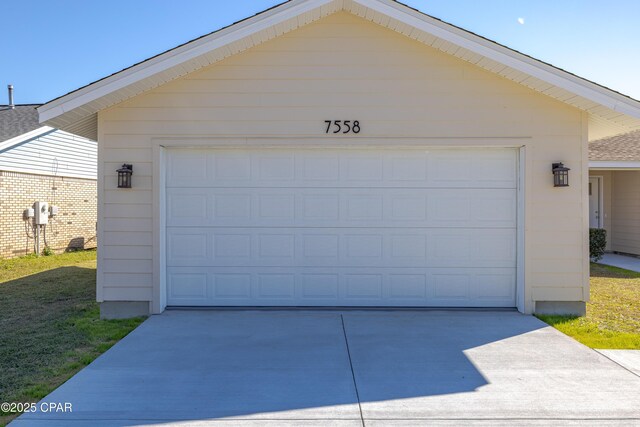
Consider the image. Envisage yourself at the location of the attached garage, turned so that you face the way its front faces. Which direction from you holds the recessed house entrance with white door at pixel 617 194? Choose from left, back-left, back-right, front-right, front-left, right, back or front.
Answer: back-left

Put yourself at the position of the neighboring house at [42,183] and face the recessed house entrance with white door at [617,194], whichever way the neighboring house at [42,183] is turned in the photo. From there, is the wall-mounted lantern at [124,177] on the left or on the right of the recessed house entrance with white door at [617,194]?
right

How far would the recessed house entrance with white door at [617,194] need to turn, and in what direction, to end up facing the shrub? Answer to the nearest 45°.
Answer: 0° — it already faces it

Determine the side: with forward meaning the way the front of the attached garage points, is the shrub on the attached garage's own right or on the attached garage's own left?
on the attached garage's own left

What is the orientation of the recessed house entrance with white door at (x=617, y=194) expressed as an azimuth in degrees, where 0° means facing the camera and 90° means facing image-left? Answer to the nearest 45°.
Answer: approximately 0°

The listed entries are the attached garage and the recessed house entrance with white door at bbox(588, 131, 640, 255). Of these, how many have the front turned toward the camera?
2

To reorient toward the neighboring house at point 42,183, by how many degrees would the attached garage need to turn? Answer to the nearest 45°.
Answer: approximately 135° to its right

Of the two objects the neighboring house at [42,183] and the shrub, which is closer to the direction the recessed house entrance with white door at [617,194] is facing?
the shrub

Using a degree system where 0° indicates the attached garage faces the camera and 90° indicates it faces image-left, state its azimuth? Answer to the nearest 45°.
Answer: approximately 0°

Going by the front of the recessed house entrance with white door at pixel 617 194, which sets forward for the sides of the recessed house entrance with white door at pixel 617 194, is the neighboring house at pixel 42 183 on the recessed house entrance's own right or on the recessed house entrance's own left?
on the recessed house entrance's own right
